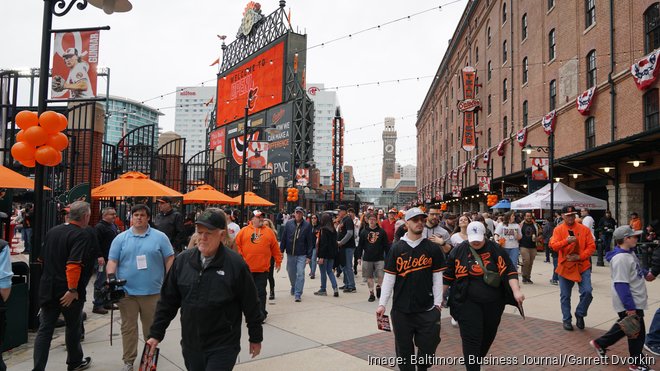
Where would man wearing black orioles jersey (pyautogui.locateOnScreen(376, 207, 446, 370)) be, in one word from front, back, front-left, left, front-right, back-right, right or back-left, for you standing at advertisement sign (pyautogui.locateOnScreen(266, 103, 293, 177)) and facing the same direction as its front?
front-left

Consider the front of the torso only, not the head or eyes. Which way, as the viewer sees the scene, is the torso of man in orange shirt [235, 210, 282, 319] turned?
toward the camera

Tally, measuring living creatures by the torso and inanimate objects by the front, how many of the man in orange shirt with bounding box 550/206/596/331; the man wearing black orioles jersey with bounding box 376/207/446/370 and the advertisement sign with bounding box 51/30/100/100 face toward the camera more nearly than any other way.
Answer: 3

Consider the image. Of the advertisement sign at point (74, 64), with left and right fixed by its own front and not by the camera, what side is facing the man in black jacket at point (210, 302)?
front

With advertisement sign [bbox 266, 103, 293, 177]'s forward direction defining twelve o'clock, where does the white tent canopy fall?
The white tent canopy is roughly at 10 o'clock from the advertisement sign.

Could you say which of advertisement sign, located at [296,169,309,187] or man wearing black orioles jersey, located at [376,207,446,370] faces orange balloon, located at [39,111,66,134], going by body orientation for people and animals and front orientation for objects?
the advertisement sign

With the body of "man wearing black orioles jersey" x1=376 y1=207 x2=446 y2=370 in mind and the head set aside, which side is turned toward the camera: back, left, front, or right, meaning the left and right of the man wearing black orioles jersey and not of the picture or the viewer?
front

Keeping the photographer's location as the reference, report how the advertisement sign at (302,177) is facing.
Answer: facing the viewer

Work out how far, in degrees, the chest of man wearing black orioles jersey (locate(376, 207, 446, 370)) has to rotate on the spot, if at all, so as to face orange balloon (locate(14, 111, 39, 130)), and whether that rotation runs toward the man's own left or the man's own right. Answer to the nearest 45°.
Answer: approximately 90° to the man's own right

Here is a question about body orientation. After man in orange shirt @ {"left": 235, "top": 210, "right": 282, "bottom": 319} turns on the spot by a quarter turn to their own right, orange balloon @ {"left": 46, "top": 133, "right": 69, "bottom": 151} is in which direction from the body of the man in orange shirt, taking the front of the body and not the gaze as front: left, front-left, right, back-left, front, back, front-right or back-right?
front

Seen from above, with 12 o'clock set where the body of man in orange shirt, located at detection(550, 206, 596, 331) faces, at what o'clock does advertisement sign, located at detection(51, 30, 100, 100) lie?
The advertisement sign is roughly at 2 o'clock from the man in orange shirt.
